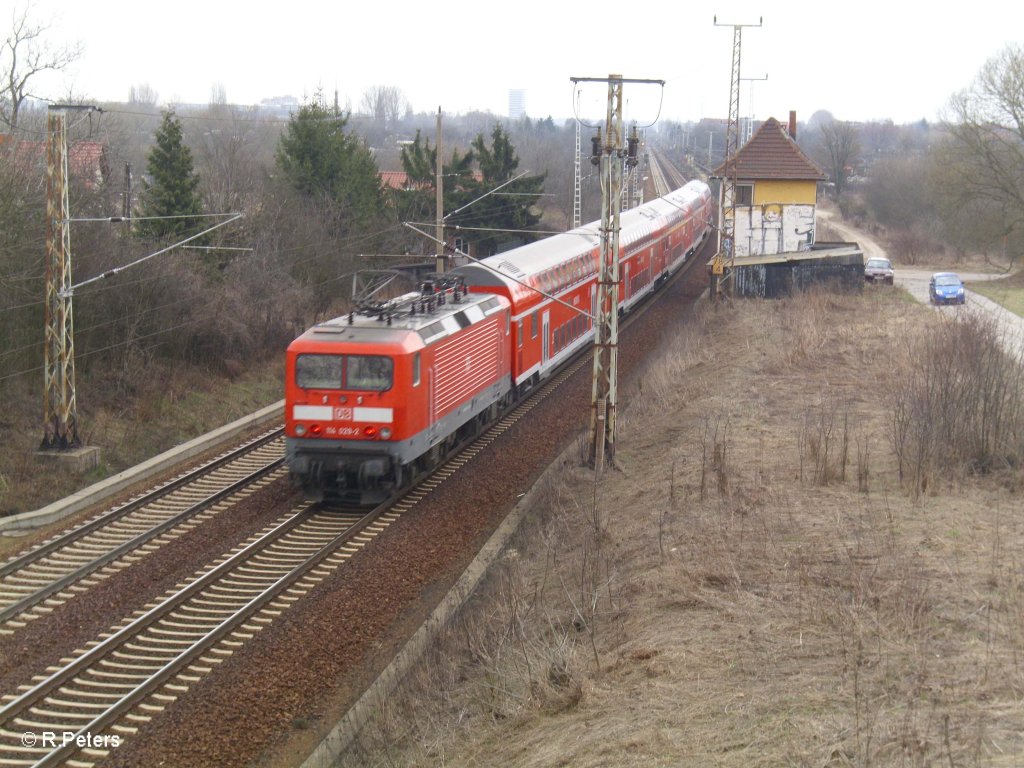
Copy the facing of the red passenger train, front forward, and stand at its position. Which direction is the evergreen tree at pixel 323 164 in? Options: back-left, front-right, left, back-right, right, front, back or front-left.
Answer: back-right

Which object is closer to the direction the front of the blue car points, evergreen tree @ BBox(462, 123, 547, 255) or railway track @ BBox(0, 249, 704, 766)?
the railway track

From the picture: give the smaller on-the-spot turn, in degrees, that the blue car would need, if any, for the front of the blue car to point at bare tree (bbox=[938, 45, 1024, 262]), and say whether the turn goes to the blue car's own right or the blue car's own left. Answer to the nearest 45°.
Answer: approximately 180°

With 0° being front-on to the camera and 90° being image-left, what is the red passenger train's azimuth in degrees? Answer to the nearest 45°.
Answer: approximately 45°

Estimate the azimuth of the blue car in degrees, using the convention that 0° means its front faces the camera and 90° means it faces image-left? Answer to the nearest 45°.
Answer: approximately 0°

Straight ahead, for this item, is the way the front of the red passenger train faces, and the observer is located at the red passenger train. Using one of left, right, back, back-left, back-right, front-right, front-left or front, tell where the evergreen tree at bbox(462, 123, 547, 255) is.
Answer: back-right
